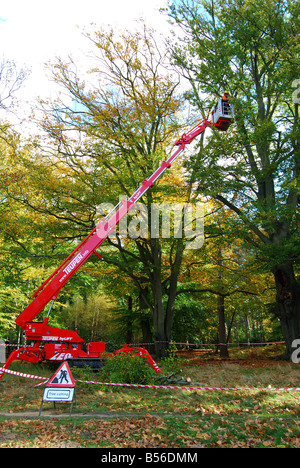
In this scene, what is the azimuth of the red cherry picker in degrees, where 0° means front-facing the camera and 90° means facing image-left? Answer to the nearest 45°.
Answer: approximately 270°

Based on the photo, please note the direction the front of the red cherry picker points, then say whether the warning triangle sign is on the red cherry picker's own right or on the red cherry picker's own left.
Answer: on the red cherry picker's own right
